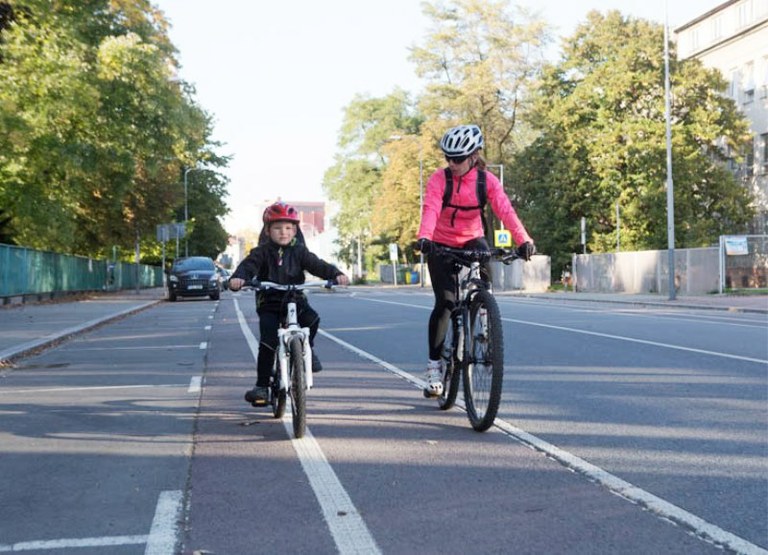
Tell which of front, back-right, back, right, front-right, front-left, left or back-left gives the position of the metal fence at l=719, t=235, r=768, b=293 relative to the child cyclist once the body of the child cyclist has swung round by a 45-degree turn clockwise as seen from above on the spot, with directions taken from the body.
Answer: back

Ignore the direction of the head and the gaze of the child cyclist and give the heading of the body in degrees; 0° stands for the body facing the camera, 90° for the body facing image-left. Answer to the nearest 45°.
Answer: approximately 0°

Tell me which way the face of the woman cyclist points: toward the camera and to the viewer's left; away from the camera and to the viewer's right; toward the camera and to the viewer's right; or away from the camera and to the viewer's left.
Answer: toward the camera and to the viewer's left

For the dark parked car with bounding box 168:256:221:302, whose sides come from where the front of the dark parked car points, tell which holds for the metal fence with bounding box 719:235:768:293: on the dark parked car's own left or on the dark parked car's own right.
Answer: on the dark parked car's own left

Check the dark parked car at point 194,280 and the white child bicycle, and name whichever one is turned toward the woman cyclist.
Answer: the dark parked car

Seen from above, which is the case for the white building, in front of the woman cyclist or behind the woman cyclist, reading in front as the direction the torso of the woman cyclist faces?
behind

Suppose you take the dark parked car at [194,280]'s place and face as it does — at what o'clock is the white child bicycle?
The white child bicycle is roughly at 12 o'clock from the dark parked car.

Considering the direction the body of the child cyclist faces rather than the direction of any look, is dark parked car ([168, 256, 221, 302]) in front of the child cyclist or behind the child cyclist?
behind

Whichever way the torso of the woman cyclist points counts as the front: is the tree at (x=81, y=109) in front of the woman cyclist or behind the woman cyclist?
behind

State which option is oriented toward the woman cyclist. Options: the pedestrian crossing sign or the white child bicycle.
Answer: the pedestrian crossing sign
